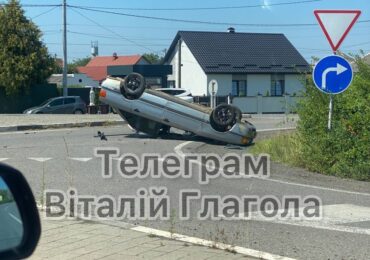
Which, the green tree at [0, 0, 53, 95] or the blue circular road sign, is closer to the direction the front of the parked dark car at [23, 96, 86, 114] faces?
the green tree

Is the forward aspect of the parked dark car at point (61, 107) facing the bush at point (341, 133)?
no

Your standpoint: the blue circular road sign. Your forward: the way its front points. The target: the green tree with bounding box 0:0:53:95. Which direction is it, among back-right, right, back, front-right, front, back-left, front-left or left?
back-right

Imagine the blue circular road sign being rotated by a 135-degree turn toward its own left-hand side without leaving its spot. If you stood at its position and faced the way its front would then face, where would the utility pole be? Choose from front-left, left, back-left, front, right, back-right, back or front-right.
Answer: left

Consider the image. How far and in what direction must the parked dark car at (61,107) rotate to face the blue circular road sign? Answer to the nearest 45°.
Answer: approximately 90° to its left

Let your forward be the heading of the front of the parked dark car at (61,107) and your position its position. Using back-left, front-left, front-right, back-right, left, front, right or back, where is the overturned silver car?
left

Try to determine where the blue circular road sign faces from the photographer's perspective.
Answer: facing the viewer

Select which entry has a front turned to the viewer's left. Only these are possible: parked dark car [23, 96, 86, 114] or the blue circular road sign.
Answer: the parked dark car

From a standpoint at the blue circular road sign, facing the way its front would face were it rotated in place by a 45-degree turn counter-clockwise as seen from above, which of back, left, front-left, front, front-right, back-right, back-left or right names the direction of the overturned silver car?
back

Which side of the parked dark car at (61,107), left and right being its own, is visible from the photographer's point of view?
left

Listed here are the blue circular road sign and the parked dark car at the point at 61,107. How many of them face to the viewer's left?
1

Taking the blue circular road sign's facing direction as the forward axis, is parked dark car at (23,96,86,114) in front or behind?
behind

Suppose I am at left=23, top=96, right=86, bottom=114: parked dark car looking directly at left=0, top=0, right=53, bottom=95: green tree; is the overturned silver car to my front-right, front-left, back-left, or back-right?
back-left
